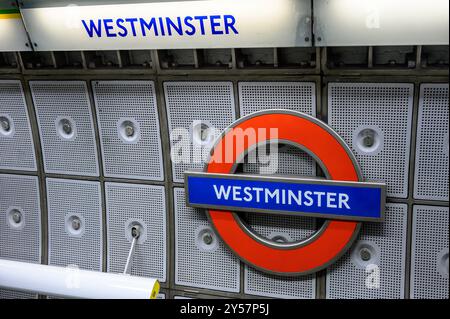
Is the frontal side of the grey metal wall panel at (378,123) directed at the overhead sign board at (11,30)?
no

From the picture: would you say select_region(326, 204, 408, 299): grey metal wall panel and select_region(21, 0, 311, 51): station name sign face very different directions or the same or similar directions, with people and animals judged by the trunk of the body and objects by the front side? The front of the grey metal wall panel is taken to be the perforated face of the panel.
same or similar directions

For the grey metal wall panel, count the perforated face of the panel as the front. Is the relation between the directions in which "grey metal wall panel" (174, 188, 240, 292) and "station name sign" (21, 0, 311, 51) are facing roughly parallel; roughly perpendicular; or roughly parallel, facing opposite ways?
roughly parallel

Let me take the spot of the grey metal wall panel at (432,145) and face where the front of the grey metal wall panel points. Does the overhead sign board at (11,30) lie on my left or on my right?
on my right

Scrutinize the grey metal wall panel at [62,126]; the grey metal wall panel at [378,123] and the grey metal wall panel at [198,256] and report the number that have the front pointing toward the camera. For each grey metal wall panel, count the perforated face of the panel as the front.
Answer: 3

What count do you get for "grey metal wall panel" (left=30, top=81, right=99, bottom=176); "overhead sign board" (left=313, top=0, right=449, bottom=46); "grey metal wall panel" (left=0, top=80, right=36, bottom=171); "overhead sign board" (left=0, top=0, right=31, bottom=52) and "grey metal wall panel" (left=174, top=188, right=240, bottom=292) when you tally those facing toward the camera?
5

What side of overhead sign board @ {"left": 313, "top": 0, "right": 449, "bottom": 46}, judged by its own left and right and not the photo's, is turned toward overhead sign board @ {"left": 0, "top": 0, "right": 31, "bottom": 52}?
right

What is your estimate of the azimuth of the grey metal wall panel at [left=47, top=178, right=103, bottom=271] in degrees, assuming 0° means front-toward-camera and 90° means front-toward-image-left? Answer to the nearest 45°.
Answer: approximately 0°

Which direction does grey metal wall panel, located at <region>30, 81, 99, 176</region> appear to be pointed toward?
toward the camera

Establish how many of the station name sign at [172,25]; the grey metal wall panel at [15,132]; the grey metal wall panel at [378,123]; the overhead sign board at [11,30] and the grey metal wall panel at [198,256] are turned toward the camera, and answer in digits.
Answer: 5

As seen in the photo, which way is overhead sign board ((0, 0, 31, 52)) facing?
toward the camera

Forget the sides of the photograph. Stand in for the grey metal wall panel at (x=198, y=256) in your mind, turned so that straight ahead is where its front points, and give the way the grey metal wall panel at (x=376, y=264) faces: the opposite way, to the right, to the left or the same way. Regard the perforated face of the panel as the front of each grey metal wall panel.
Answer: the same way

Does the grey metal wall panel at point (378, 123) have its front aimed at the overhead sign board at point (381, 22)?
yes

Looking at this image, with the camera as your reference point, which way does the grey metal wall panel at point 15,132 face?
facing the viewer
